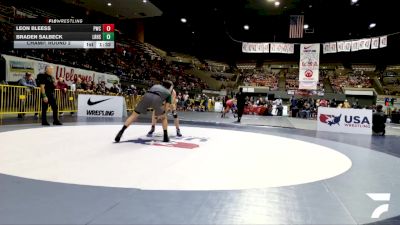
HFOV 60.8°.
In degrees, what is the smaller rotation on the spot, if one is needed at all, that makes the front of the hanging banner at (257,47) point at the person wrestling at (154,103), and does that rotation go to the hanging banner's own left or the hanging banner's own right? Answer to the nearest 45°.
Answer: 0° — it already faces them

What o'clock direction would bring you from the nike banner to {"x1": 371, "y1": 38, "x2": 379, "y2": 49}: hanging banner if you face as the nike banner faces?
The hanging banner is roughly at 9 o'clock from the nike banner.

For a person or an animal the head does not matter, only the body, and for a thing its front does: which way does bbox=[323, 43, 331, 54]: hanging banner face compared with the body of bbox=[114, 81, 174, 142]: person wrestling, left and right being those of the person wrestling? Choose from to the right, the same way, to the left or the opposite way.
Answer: the opposite way

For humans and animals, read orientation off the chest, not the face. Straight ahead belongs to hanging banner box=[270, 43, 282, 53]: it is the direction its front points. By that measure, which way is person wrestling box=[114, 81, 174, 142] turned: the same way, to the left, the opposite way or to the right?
the opposite way

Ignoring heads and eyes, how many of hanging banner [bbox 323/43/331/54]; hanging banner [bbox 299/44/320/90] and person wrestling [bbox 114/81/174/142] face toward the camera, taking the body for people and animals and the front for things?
2

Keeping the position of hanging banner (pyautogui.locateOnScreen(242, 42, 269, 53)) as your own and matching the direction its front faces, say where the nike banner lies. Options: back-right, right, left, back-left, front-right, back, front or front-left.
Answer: front-right

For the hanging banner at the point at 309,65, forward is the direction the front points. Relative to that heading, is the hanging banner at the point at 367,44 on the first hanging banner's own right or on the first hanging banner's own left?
on the first hanging banner's own left

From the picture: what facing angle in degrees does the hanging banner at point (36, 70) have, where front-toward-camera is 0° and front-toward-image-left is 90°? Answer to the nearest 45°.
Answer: approximately 315°

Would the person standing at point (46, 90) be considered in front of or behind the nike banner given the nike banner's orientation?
in front

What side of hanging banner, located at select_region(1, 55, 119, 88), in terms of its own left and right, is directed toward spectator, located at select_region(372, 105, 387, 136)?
front
